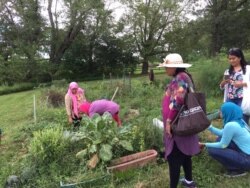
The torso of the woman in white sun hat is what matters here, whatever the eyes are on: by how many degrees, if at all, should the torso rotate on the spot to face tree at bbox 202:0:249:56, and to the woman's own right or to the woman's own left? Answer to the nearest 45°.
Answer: approximately 90° to the woman's own right

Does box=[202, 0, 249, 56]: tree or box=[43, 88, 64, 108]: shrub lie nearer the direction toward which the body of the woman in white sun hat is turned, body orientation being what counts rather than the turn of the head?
the shrub

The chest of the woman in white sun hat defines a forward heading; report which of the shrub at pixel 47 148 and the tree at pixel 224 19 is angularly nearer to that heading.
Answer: the shrub

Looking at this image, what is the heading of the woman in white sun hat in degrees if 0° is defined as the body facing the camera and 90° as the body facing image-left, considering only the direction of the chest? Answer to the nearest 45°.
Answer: approximately 90°

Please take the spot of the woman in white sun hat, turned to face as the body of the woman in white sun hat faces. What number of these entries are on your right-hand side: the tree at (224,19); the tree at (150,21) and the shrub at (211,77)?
3

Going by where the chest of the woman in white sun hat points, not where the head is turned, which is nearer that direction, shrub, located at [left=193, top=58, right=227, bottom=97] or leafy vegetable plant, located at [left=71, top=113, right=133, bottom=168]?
the leafy vegetable plant

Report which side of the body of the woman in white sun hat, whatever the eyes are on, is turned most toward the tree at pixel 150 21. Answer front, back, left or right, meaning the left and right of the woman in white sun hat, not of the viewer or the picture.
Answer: right
